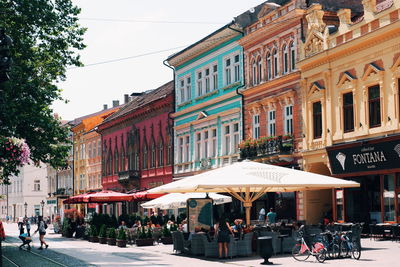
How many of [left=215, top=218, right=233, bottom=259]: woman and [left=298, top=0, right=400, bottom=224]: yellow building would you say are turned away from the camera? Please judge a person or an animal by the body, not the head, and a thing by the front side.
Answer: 1

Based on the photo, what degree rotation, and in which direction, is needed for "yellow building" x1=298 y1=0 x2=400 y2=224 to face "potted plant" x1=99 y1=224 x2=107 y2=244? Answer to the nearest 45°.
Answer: approximately 45° to its right

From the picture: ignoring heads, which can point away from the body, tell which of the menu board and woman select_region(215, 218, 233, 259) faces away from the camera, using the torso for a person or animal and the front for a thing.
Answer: the woman

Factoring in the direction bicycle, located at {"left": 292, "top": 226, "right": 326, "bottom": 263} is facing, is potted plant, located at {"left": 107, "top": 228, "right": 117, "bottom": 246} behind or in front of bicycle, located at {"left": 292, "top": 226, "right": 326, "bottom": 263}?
in front

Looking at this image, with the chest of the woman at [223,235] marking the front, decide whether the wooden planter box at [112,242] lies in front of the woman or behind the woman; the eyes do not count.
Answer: in front

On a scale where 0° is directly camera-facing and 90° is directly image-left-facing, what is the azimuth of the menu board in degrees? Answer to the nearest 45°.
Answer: approximately 0°

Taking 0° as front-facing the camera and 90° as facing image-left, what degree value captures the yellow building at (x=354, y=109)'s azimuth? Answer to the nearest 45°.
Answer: approximately 45°

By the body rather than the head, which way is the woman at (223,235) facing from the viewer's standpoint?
away from the camera

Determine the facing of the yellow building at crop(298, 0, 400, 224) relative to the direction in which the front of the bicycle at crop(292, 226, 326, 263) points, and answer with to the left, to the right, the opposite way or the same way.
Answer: to the left

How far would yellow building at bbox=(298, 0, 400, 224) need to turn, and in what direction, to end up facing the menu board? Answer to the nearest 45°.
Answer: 0° — it already faces it

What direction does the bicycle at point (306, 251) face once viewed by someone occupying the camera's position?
facing away from the viewer and to the left of the viewer

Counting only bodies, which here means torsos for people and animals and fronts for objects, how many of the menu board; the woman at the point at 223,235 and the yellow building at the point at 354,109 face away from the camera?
1
